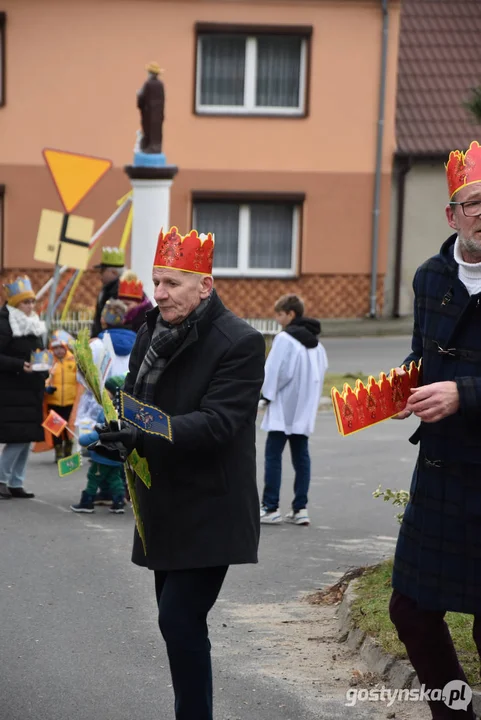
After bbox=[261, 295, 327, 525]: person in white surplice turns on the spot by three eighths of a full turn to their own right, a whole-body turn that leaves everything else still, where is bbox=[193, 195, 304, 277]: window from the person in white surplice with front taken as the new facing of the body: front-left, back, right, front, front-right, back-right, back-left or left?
left

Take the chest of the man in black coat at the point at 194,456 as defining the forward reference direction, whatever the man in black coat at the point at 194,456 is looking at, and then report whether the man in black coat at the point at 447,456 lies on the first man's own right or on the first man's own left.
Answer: on the first man's own left

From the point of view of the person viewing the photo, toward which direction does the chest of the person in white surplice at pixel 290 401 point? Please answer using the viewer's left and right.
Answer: facing away from the viewer and to the left of the viewer

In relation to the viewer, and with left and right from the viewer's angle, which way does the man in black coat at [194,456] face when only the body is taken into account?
facing the viewer and to the left of the viewer

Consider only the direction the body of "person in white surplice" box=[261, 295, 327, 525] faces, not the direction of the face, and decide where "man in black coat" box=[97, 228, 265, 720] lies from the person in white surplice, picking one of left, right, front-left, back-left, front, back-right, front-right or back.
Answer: back-left

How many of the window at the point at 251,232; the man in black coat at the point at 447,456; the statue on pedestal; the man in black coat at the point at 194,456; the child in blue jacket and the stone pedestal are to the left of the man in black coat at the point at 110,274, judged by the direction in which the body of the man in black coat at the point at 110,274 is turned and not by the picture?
3

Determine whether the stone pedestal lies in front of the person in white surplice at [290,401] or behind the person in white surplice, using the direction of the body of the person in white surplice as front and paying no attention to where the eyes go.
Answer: in front
